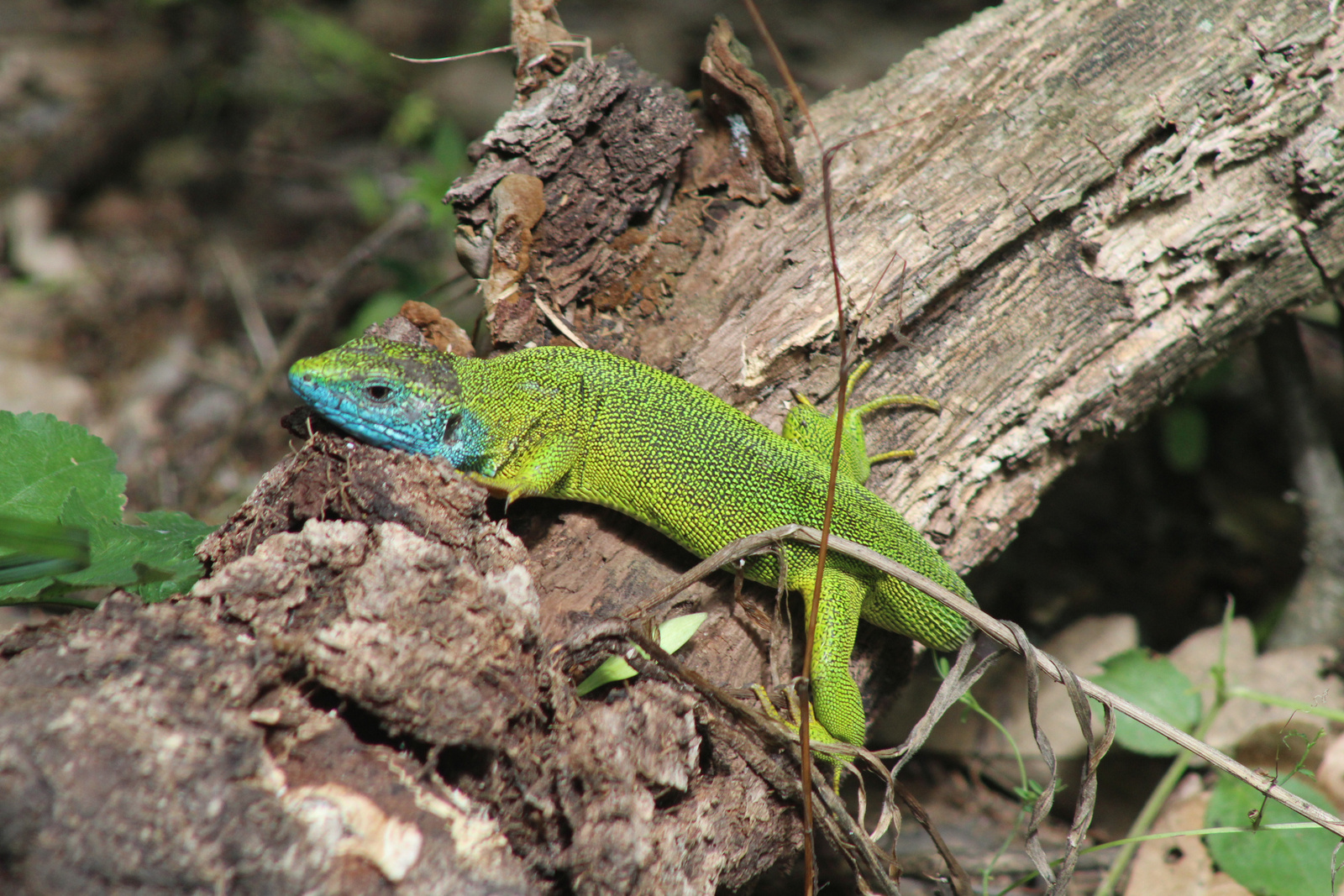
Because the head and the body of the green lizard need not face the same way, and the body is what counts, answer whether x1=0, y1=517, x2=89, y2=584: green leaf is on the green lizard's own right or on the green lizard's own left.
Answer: on the green lizard's own left

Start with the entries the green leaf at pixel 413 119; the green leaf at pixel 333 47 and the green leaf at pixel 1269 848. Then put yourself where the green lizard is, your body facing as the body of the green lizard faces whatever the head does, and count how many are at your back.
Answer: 1

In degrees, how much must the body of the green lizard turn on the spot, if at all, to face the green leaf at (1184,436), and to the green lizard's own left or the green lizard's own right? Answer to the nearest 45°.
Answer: approximately 135° to the green lizard's own right

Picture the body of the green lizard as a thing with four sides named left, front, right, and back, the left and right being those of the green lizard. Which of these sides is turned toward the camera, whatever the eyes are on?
left
